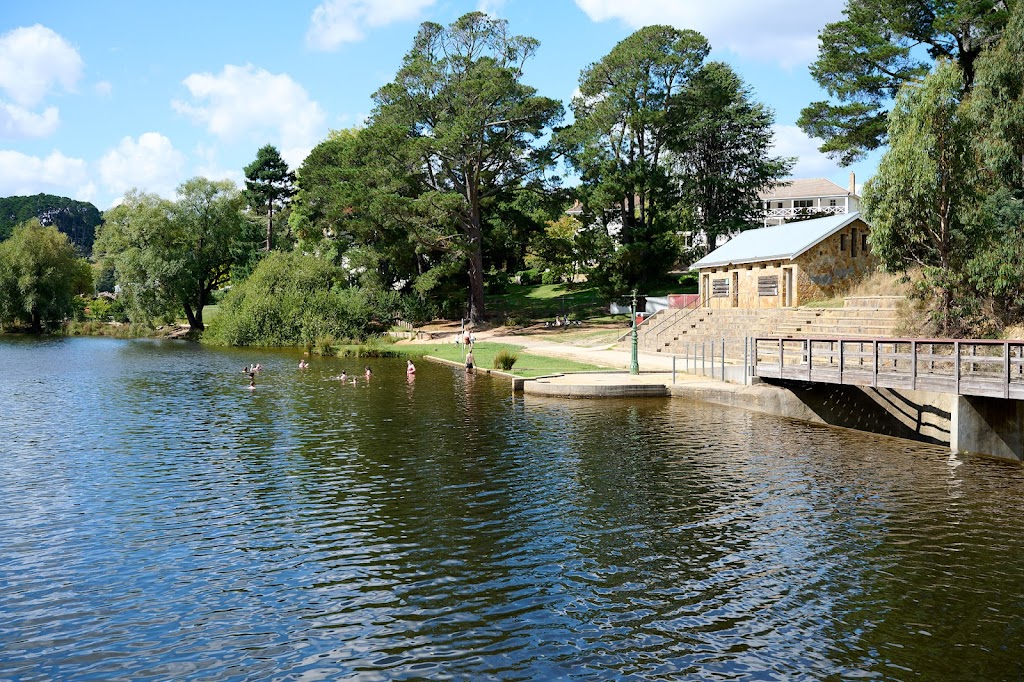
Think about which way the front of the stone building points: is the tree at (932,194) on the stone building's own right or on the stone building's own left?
on the stone building's own left

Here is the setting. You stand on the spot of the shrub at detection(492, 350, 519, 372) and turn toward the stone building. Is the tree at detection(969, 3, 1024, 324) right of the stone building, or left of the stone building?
right

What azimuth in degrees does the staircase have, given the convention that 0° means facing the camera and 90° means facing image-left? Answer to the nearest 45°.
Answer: approximately 45°

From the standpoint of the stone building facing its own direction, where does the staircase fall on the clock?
The staircase is roughly at 11 o'clock from the stone building.

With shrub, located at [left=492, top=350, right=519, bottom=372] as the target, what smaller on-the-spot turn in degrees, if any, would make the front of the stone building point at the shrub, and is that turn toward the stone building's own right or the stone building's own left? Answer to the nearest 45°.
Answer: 0° — it already faces it

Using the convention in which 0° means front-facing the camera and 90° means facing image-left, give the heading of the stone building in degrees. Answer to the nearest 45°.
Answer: approximately 45°

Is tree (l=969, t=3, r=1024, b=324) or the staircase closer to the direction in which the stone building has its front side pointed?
the staircase
